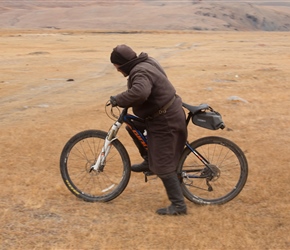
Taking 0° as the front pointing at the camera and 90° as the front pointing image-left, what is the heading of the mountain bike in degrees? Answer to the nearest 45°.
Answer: approximately 90°

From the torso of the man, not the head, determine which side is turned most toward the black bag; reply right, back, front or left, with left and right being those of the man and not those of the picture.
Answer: back

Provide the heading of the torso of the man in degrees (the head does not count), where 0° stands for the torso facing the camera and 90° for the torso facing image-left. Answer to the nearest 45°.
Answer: approximately 90°
